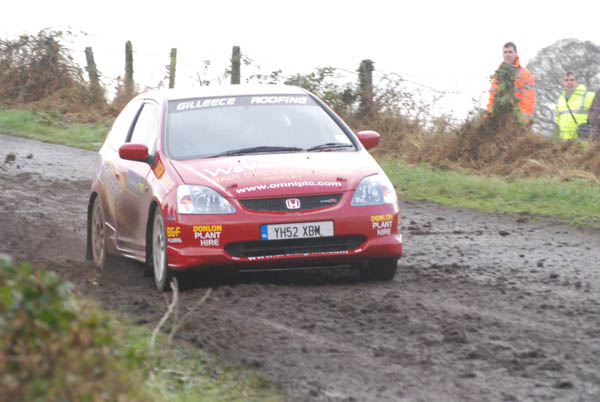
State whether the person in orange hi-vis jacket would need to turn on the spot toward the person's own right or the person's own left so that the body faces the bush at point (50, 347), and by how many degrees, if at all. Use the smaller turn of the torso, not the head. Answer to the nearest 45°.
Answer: approximately 45° to the person's own left

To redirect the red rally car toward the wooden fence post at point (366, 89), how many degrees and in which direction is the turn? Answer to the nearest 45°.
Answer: approximately 135° to its left

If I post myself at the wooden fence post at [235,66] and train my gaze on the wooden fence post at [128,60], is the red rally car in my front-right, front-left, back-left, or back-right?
back-left

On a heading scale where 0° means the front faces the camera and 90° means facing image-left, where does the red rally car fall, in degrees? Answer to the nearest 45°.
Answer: approximately 315°

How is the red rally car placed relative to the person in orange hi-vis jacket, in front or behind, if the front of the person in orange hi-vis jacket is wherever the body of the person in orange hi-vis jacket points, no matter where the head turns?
in front

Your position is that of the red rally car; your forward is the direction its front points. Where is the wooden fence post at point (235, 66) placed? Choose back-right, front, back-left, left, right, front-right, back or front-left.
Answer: back-left

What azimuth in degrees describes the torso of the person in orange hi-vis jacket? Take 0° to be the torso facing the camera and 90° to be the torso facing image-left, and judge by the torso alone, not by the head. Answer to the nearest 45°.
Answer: approximately 45°

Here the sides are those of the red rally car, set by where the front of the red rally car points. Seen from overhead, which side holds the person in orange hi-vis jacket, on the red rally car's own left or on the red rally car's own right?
on the red rally car's own left
